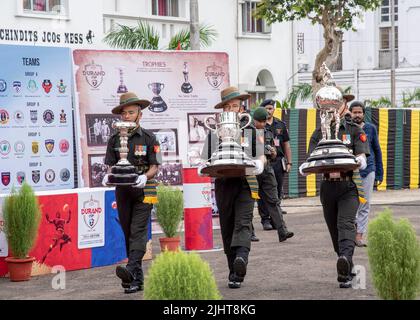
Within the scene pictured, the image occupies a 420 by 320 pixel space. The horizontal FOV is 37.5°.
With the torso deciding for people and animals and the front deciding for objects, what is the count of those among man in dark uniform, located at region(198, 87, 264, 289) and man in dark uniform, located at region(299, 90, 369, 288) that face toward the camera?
2

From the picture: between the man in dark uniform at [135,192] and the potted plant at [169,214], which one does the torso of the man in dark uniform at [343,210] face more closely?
the man in dark uniform

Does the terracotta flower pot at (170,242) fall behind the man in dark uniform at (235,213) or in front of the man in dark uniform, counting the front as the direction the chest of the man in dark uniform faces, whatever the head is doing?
behind

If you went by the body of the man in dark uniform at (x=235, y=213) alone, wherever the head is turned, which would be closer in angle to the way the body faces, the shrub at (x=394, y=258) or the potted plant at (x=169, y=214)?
the shrub

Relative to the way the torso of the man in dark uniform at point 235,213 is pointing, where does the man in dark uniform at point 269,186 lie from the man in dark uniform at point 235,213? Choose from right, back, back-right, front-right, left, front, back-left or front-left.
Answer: back

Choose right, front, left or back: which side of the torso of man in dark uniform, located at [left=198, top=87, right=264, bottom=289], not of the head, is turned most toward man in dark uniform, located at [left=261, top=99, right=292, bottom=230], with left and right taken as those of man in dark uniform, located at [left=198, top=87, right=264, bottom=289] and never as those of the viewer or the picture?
back

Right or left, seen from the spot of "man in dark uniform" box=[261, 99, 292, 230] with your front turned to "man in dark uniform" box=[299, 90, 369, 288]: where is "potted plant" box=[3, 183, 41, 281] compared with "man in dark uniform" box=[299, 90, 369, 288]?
right

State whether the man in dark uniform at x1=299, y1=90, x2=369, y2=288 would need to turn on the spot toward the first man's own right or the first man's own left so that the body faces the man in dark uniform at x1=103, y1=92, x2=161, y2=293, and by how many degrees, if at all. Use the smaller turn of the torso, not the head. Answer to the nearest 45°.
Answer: approximately 90° to the first man's own right

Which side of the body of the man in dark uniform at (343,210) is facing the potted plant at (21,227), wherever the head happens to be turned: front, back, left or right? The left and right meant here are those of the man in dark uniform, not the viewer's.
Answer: right
